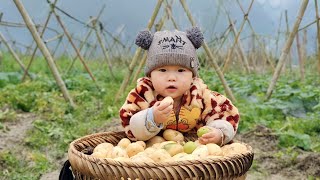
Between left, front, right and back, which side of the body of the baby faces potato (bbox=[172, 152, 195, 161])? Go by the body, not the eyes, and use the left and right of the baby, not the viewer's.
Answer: front

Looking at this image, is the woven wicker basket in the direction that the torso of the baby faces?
yes

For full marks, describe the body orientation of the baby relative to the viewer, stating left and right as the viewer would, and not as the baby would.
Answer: facing the viewer

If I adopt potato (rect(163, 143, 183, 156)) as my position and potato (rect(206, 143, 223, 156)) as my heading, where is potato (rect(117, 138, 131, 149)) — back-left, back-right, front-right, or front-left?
back-left

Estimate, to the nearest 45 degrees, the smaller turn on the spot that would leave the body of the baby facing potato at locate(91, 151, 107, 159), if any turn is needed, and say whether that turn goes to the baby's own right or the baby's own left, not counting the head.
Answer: approximately 45° to the baby's own right
